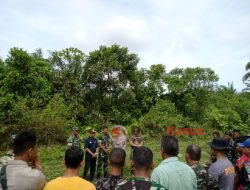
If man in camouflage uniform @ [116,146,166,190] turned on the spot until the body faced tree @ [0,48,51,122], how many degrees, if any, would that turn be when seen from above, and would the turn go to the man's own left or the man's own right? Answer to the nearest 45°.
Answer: approximately 45° to the man's own left

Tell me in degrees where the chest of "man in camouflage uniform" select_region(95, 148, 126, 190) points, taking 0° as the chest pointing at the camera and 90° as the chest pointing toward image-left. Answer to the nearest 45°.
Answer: approximately 180°

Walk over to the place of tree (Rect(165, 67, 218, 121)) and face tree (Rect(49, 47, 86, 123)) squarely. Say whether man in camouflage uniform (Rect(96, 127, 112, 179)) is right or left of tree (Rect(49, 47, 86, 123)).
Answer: left

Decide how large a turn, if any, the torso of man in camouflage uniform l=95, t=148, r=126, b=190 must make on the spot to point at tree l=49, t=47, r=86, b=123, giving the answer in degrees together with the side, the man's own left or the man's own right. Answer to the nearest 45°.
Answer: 0° — they already face it

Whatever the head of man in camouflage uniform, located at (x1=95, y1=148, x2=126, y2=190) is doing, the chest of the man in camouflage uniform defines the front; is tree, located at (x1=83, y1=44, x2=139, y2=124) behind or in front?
in front

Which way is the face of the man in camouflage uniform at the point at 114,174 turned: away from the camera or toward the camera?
away from the camera

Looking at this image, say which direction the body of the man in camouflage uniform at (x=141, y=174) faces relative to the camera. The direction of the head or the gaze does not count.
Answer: away from the camera

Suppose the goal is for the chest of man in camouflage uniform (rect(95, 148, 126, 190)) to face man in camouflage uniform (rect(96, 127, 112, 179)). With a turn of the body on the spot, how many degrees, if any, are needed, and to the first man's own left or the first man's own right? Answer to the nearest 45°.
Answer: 0° — they already face them

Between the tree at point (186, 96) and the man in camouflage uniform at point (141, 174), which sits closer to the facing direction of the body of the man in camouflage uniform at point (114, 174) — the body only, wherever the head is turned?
the tree

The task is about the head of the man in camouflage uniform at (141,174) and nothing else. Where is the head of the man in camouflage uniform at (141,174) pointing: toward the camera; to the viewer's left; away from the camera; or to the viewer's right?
away from the camera

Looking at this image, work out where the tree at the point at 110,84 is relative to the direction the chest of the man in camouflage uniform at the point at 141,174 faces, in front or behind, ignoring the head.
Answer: in front

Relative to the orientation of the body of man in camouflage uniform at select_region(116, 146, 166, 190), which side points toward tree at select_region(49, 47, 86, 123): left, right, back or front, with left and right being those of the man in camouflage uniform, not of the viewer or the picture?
front

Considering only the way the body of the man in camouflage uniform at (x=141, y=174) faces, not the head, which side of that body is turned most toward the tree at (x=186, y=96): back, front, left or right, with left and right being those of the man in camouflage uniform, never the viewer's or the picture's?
front
